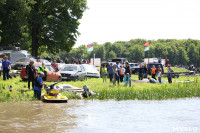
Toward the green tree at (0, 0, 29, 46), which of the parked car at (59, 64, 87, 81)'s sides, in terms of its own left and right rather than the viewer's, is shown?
right

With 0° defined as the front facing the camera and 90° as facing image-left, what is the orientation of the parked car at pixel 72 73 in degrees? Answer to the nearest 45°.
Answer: approximately 45°

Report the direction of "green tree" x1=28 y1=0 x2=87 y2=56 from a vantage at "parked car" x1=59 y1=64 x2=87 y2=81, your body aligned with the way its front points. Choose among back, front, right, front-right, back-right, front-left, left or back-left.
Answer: back-right

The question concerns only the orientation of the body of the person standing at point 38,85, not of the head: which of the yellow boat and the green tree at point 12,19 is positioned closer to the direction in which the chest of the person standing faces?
the yellow boat

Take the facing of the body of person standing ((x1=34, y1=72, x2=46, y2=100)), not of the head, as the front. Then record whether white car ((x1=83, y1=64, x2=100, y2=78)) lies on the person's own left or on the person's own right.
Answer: on the person's own left

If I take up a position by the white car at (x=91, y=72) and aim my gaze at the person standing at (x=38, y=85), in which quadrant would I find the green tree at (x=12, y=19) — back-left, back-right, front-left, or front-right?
back-right

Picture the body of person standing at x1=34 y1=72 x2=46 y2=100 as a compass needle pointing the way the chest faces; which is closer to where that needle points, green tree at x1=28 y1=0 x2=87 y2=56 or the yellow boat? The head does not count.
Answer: the yellow boat

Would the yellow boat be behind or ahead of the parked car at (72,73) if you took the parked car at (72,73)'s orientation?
ahead
